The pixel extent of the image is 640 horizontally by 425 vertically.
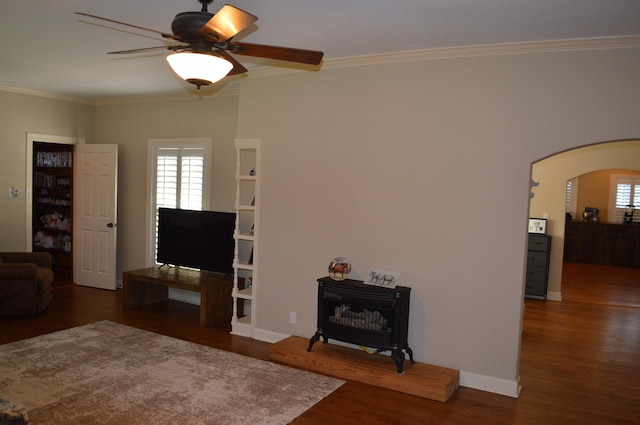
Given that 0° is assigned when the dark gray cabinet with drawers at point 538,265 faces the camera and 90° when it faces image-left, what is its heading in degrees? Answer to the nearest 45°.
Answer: approximately 0°

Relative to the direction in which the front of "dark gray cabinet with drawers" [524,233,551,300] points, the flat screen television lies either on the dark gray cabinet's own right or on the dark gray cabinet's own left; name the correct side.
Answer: on the dark gray cabinet's own right

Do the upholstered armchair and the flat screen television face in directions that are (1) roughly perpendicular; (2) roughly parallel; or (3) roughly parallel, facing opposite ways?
roughly perpendicular

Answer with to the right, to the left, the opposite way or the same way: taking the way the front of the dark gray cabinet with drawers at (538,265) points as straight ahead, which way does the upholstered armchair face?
to the left

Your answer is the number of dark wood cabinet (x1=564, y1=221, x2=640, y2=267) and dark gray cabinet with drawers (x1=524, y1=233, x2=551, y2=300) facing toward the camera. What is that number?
2

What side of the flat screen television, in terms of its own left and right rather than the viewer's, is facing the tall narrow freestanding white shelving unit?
left

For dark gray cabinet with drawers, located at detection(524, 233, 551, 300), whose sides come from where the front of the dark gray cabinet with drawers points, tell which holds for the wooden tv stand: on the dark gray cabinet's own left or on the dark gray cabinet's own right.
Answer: on the dark gray cabinet's own right

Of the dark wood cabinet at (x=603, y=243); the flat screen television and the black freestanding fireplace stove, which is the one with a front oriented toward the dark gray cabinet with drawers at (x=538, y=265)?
the dark wood cabinet at (x=603, y=243)
